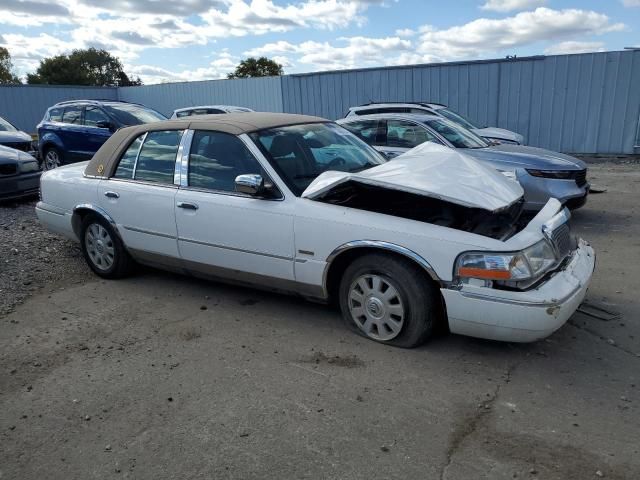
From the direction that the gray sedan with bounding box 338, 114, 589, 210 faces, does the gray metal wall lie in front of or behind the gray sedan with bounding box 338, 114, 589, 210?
behind

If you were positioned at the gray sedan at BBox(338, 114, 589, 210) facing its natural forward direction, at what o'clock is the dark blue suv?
The dark blue suv is roughly at 5 o'clock from the gray sedan.

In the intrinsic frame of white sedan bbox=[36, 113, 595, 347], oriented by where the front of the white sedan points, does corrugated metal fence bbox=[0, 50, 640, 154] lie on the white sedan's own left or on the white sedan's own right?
on the white sedan's own left

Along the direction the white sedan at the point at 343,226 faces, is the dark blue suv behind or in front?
behind

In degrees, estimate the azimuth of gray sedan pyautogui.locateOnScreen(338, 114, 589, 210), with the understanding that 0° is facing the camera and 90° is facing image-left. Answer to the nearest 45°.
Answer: approximately 315°

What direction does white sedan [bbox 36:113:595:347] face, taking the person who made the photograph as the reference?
facing the viewer and to the right of the viewer
